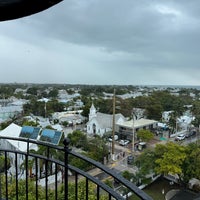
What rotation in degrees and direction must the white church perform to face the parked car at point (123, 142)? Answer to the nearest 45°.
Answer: approximately 90° to its left

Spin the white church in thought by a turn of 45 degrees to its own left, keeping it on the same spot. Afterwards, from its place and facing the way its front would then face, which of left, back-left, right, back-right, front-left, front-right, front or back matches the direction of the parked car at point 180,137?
left

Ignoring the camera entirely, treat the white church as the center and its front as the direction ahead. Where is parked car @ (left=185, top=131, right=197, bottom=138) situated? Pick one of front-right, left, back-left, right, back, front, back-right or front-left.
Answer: back-left

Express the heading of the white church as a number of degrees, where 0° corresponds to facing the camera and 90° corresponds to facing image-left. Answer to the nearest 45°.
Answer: approximately 45°

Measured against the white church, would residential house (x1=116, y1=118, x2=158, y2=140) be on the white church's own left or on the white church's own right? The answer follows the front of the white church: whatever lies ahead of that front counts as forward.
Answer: on the white church's own left
